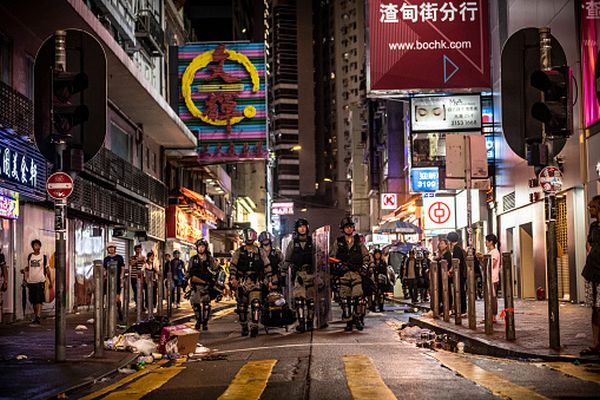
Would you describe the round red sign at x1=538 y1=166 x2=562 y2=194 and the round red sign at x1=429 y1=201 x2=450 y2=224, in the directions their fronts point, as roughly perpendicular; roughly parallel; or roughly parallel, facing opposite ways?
roughly parallel

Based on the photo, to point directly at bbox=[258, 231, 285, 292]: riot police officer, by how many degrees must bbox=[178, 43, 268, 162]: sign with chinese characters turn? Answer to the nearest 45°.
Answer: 0° — it already faces them

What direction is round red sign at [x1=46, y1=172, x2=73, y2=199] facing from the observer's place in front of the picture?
facing the viewer

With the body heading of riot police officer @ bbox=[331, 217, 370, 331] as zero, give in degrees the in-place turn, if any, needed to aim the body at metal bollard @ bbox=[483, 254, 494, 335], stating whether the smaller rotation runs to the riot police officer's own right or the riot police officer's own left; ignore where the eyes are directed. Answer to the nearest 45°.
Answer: approximately 45° to the riot police officer's own left

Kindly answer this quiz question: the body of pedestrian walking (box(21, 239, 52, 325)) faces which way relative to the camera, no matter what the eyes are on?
toward the camera

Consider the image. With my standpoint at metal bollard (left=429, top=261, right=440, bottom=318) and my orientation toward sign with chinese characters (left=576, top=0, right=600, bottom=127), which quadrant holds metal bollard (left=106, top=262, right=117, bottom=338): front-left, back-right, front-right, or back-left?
back-right

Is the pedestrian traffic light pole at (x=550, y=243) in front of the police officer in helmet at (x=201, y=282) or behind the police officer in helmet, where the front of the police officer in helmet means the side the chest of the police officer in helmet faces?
in front

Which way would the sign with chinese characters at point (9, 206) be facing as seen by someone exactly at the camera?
facing the viewer and to the right of the viewer

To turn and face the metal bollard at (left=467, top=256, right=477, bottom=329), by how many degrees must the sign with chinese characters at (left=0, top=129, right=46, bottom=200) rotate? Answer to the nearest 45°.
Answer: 0° — it already faces it

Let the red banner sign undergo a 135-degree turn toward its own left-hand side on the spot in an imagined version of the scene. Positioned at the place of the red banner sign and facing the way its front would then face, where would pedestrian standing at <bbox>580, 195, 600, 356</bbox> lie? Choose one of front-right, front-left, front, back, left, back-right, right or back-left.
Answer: back-right

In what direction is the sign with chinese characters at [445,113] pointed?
toward the camera

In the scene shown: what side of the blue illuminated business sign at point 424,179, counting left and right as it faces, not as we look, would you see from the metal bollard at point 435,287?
front
